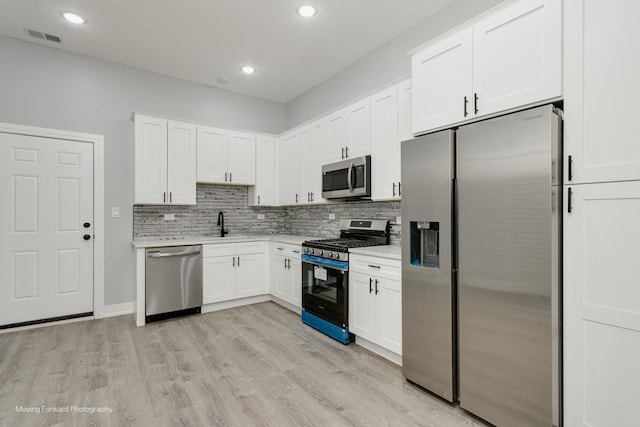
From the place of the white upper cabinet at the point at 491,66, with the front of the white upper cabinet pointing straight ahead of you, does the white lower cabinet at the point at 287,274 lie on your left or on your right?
on your right

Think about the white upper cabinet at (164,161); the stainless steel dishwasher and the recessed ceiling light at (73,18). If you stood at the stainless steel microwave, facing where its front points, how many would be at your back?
0

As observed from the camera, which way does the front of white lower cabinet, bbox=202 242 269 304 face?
facing the viewer

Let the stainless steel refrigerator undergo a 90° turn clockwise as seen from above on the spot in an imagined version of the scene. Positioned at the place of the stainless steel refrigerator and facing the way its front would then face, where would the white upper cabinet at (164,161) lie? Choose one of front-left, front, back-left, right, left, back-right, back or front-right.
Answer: front-left

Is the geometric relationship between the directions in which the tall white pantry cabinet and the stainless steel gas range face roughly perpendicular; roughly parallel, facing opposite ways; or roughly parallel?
roughly parallel

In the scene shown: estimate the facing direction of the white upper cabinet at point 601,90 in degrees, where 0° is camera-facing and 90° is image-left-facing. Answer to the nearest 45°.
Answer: approximately 0°

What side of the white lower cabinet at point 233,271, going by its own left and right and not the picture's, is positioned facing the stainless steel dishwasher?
right

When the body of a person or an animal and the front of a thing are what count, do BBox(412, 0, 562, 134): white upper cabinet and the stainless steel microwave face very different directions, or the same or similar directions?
same or similar directions

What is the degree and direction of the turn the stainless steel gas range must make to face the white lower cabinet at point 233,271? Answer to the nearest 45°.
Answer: approximately 90° to its right

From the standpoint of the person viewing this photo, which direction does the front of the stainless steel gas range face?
facing the viewer and to the left of the viewer

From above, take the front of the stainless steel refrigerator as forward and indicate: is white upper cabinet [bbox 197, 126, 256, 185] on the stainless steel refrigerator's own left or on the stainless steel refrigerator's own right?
on the stainless steel refrigerator's own right

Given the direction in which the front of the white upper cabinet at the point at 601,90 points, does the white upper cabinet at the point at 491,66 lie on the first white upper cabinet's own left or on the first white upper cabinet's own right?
on the first white upper cabinet's own right

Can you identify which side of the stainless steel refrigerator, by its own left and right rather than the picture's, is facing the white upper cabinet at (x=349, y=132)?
right

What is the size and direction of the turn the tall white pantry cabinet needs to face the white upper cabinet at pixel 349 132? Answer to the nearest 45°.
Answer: approximately 90° to its right

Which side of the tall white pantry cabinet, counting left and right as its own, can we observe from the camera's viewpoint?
front

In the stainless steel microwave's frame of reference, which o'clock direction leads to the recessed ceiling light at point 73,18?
The recessed ceiling light is roughly at 1 o'clock from the stainless steel microwave.

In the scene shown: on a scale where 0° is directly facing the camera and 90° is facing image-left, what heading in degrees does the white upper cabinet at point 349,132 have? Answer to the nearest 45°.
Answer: approximately 45°
